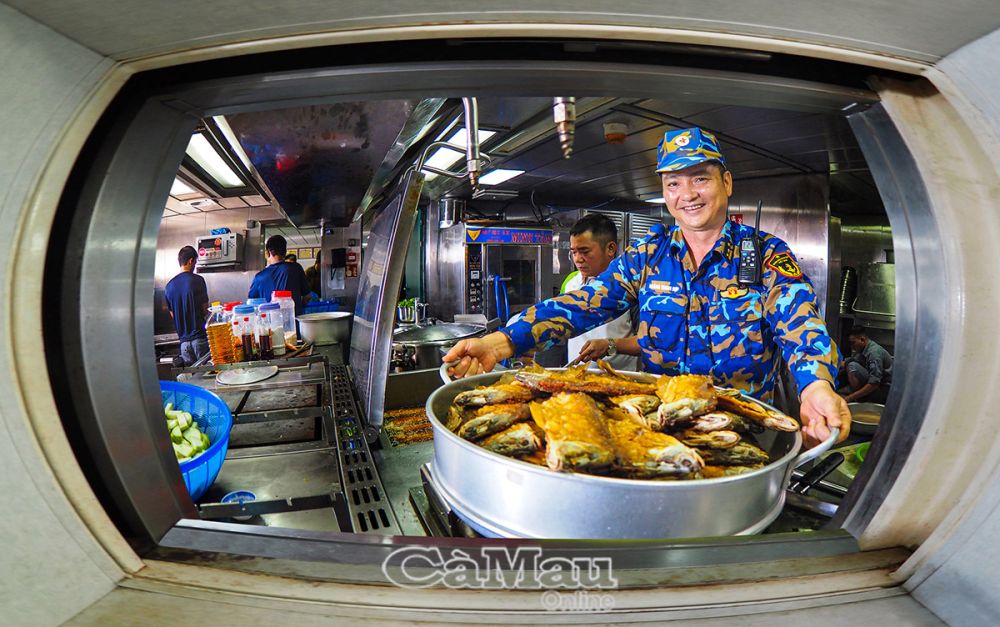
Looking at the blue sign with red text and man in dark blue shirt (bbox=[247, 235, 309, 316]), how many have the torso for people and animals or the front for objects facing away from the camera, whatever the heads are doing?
1

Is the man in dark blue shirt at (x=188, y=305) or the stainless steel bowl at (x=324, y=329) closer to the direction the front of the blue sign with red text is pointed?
the stainless steel bowl

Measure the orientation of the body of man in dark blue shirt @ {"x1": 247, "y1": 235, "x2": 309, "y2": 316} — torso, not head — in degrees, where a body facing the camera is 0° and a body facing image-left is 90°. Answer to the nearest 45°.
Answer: approximately 180°

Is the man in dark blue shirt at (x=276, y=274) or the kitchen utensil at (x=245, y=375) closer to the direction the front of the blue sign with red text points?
the kitchen utensil

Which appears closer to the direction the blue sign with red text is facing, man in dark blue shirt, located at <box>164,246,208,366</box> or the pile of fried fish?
the pile of fried fish

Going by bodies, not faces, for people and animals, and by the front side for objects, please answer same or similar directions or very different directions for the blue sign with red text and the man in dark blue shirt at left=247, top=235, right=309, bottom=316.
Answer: very different directions

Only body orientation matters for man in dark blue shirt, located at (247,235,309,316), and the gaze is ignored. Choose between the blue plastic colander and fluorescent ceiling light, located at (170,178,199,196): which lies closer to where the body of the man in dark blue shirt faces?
the fluorescent ceiling light

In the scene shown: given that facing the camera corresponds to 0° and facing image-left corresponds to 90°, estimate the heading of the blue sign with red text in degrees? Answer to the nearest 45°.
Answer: approximately 0°

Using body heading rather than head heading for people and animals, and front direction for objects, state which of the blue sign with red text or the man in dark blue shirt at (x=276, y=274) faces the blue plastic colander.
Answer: the blue sign with red text
